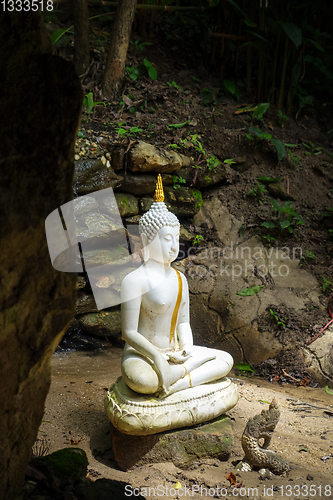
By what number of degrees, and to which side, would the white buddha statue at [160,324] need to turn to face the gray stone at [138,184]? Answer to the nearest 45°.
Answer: approximately 135° to its left

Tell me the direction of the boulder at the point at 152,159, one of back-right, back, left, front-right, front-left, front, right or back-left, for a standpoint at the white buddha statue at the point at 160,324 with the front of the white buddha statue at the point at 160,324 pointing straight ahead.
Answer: back-left

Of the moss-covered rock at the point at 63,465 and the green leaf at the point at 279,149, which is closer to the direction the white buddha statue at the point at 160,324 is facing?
the moss-covered rock

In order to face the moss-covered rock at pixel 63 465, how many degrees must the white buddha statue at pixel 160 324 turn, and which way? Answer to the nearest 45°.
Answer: approximately 45° to its right

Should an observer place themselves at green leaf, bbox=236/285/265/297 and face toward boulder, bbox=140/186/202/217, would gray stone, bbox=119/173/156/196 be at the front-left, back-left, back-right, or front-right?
front-left

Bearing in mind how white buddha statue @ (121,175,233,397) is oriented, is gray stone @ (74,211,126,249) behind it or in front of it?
behind

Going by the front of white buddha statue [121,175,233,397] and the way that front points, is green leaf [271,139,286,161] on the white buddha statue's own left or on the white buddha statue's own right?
on the white buddha statue's own left

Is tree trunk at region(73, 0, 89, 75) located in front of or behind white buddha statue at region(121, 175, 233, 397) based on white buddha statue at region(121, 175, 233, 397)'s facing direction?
behind

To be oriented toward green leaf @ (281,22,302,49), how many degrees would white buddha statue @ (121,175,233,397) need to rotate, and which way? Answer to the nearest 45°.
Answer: approximately 135° to its left

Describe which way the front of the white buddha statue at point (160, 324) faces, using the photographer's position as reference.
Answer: facing the viewer and to the right of the viewer

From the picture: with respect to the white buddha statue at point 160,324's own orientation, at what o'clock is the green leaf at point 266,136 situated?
The green leaf is roughly at 8 o'clock from the white buddha statue.
